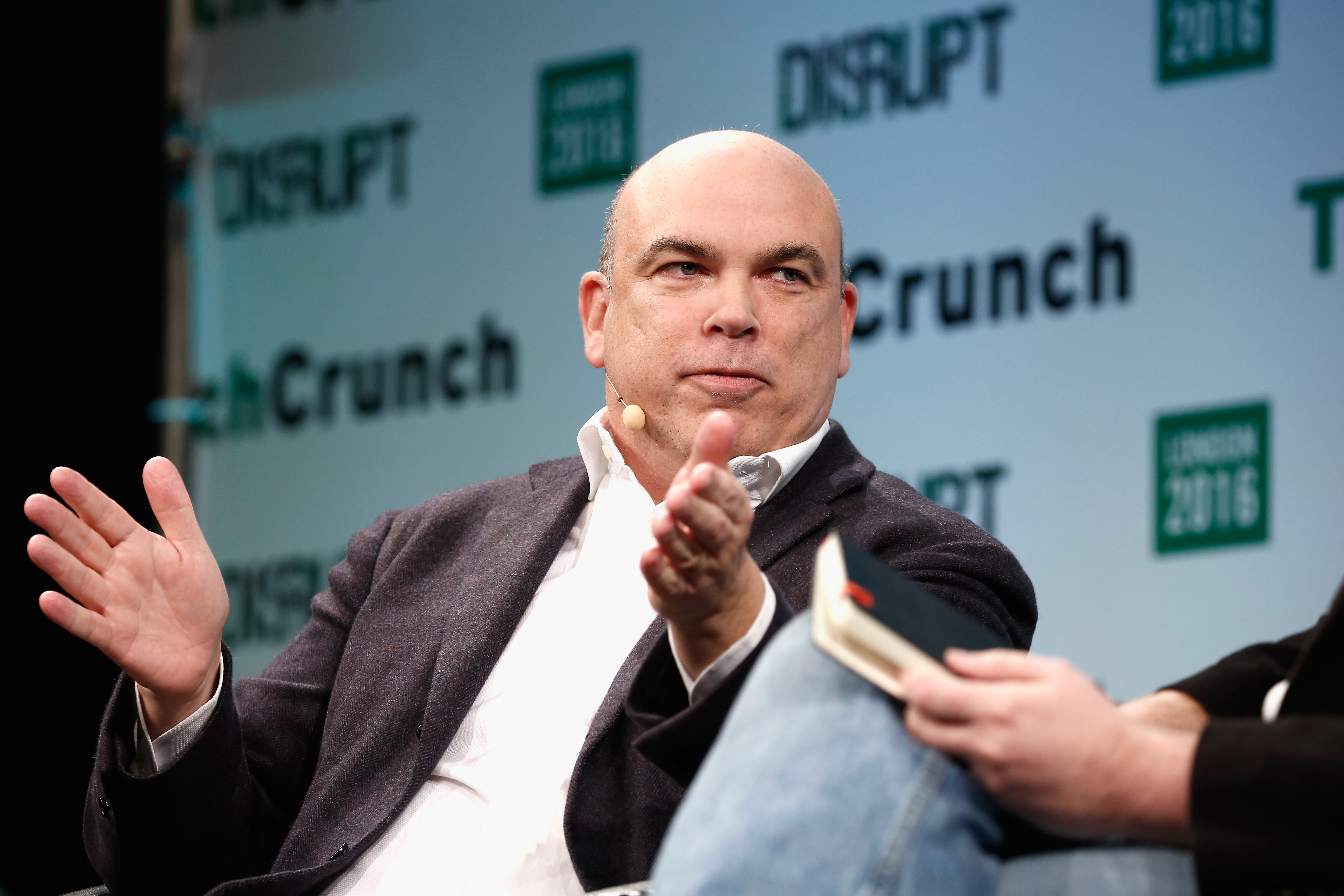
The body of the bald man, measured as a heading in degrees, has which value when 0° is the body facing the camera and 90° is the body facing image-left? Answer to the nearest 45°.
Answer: approximately 0°

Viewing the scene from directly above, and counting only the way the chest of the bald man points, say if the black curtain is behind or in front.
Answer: behind
